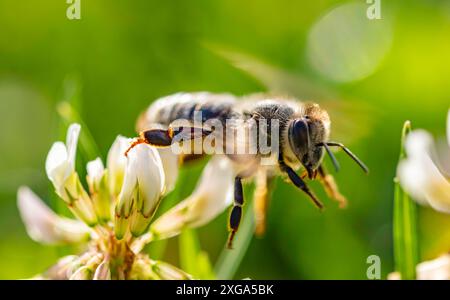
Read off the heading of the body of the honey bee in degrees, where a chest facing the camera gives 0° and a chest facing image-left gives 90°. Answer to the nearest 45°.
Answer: approximately 270°
